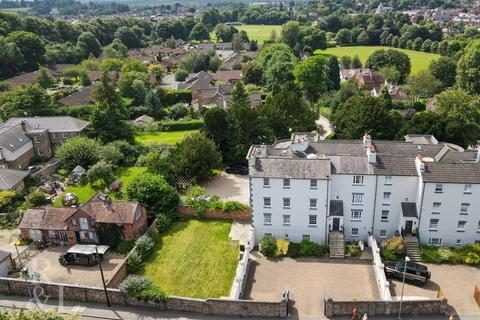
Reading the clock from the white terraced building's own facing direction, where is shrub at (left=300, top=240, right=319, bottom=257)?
The shrub is roughly at 2 o'clock from the white terraced building.

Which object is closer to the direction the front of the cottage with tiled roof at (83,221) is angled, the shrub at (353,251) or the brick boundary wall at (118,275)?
the brick boundary wall

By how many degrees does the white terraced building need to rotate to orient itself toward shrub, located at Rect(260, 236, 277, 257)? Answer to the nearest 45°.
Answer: approximately 45° to its right

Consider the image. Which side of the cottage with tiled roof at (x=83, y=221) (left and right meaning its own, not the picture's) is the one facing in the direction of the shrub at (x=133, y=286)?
front

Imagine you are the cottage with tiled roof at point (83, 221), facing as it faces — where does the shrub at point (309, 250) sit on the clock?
The shrub is roughly at 10 o'clock from the cottage with tiled roof.

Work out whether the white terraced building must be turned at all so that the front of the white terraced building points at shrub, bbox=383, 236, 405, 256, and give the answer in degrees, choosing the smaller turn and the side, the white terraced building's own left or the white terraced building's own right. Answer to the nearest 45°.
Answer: approximately 45° to the white terraced building's own left

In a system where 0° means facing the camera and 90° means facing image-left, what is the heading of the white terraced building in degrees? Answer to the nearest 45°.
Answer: approximately 0°

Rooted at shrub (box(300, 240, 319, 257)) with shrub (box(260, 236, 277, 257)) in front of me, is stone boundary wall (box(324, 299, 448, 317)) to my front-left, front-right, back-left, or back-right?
back-left

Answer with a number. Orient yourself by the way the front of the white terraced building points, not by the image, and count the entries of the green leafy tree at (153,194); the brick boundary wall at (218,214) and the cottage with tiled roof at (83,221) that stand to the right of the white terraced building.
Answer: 3

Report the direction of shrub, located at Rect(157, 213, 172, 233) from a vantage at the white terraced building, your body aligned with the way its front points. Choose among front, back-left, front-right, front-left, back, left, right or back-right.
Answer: right

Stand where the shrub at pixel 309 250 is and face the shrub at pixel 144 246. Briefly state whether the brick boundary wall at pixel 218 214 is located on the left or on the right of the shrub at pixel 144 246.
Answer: right

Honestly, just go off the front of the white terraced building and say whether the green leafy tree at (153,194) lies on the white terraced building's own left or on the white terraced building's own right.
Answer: on the white terraced building's own right

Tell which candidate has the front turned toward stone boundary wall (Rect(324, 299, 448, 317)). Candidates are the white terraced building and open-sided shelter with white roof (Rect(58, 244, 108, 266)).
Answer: the white terraced building
